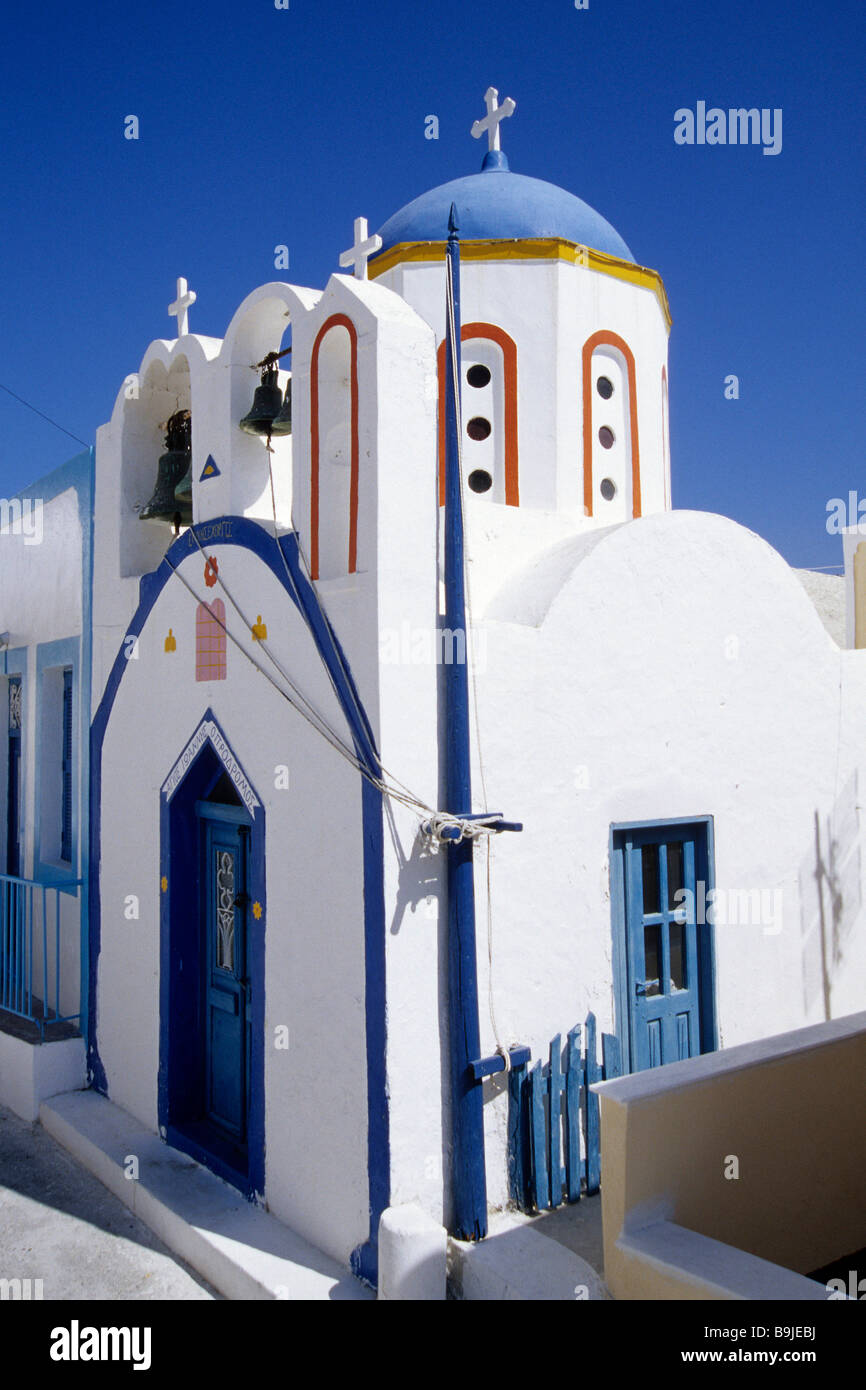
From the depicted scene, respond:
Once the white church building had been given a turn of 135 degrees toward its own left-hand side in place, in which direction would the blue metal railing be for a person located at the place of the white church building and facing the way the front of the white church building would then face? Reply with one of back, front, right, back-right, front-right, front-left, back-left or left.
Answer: back-left

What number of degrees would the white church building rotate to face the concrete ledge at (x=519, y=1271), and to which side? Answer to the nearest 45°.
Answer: approximately 45° to its left

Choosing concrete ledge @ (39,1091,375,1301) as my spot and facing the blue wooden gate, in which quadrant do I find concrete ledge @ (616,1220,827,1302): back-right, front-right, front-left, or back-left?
front-right

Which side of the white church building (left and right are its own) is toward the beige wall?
left

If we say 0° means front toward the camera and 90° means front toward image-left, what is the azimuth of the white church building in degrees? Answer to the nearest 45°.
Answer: approximately 45°
